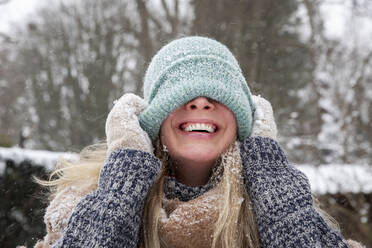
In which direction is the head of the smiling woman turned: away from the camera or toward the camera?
toward the camera

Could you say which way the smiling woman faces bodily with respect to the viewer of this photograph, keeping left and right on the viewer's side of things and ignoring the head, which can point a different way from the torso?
facing the viewer
